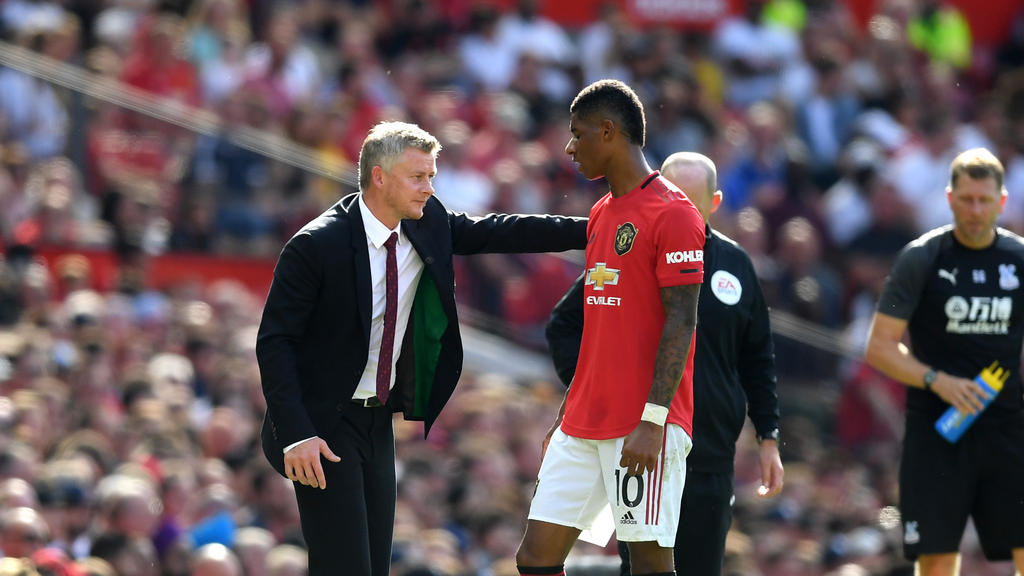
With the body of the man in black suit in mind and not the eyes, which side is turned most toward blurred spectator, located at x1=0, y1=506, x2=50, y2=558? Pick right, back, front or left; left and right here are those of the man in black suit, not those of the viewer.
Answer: back

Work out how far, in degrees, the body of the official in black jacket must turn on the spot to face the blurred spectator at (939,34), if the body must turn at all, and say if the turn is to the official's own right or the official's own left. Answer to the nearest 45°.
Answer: approximately 135° to the official's own right

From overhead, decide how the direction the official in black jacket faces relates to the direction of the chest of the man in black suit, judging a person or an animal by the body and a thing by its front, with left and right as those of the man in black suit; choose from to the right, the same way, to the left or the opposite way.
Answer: to the right

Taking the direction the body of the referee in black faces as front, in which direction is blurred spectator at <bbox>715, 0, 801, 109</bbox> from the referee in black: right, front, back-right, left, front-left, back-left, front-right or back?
back-right

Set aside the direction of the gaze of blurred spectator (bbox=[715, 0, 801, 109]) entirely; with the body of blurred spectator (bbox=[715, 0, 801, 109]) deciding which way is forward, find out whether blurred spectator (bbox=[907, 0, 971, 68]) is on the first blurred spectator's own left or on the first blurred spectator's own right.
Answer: on the first blurred spectator's own left

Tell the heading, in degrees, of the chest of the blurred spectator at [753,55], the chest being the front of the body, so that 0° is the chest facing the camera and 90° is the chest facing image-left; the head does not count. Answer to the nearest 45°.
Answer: approximately 0°

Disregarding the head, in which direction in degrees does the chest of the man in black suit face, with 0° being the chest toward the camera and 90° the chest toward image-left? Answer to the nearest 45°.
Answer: approximately 315°

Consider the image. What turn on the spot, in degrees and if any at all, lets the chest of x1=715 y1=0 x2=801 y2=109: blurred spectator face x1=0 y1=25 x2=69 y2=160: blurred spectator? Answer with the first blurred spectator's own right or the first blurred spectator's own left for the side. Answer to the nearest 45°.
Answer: approximately 45° to the first blurred spectator's own right
